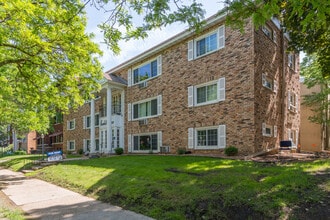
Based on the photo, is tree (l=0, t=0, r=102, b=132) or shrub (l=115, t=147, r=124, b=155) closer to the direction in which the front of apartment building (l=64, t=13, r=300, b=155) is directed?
the tree

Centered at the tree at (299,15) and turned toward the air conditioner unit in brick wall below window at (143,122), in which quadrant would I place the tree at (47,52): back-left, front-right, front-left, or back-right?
front-left

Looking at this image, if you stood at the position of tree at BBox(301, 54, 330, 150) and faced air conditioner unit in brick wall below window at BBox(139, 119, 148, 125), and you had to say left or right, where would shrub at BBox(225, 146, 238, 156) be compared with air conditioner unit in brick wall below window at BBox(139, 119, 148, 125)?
left

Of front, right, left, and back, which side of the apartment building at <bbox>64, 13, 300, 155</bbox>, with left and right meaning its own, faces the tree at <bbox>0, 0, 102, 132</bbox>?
front

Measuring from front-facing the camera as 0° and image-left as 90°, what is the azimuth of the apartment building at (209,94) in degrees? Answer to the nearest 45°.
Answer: approximately 45°

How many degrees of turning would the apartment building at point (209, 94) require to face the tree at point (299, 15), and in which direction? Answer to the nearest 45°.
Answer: approximately 45° to its left

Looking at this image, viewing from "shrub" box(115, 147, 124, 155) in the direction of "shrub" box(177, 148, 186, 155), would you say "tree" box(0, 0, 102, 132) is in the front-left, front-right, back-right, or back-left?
front-right

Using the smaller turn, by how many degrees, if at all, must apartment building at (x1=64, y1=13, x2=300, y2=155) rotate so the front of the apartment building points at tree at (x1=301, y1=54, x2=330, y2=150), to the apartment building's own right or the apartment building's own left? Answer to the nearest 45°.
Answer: approximately 180°

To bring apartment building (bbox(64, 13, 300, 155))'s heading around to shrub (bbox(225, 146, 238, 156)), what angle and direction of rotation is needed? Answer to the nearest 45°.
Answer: approximately 45° to its left
